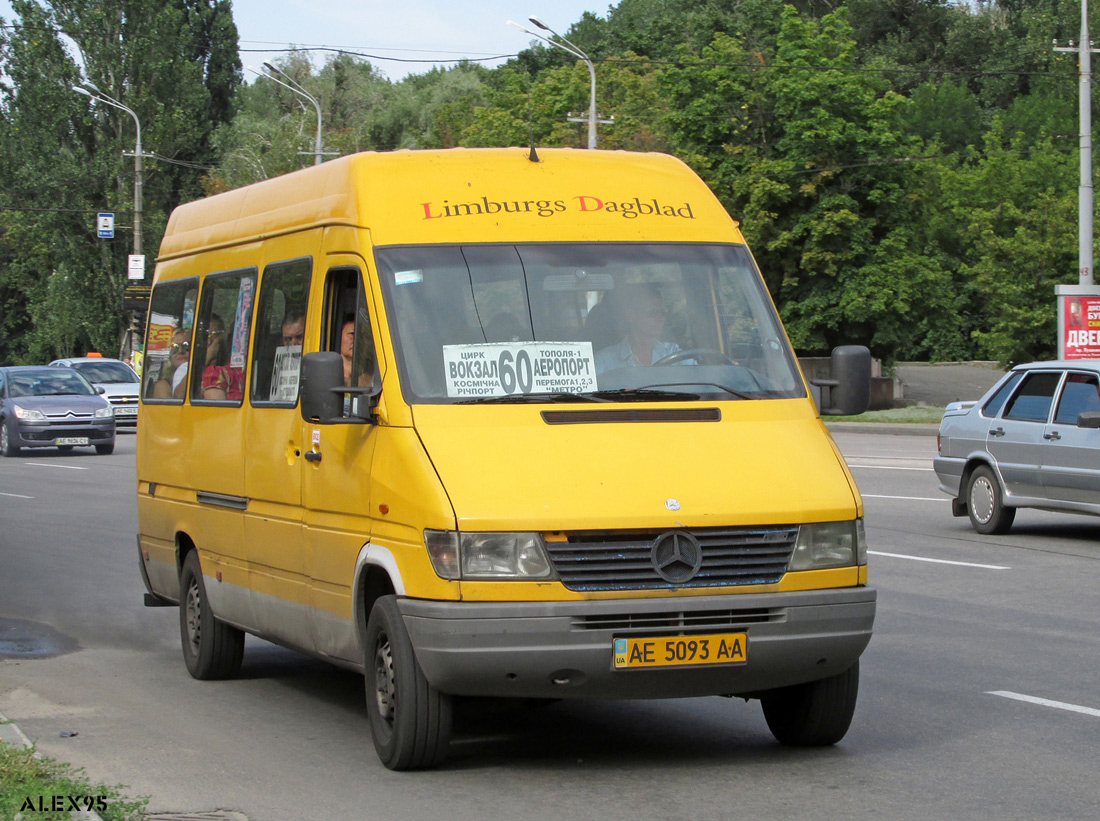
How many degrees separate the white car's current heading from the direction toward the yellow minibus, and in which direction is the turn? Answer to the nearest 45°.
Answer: approximately 45° to its right

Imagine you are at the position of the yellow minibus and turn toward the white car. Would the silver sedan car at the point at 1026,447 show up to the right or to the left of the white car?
right

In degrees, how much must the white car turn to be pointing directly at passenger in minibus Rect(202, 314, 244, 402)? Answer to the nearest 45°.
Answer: approximately 45° to its right

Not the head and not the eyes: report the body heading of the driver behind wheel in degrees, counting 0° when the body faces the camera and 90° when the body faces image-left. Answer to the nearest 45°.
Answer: approximately 315°

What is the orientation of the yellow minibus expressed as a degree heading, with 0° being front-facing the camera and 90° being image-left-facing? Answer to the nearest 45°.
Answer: approximately 315°

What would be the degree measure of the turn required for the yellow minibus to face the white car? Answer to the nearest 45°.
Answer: approximately 135° to its left

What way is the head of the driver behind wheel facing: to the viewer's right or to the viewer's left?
to the viewer's right
